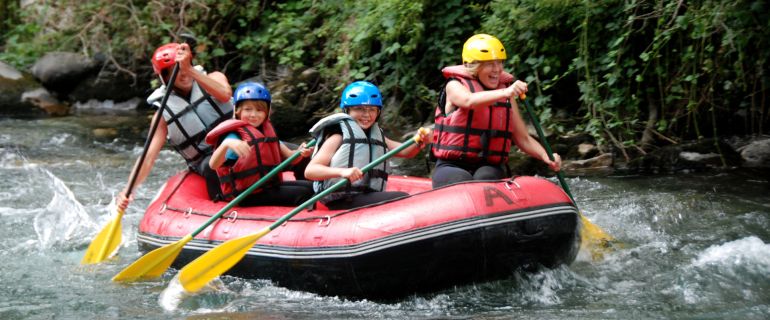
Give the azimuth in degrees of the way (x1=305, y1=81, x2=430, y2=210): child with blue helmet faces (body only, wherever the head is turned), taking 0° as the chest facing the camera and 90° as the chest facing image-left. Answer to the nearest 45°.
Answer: approximately 315°
